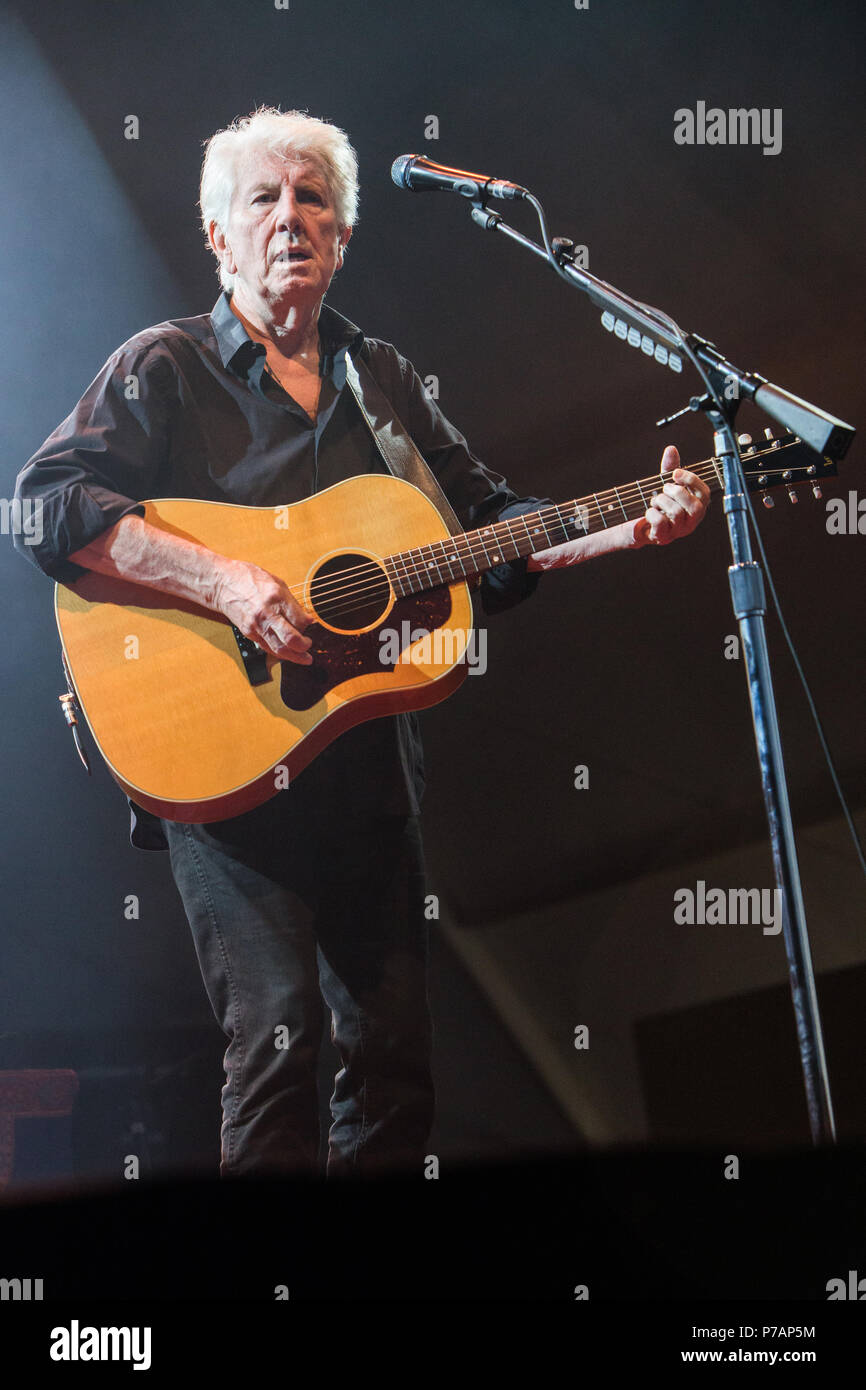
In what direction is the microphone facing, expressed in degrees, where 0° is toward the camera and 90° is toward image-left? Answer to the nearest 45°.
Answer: approximately 90°
